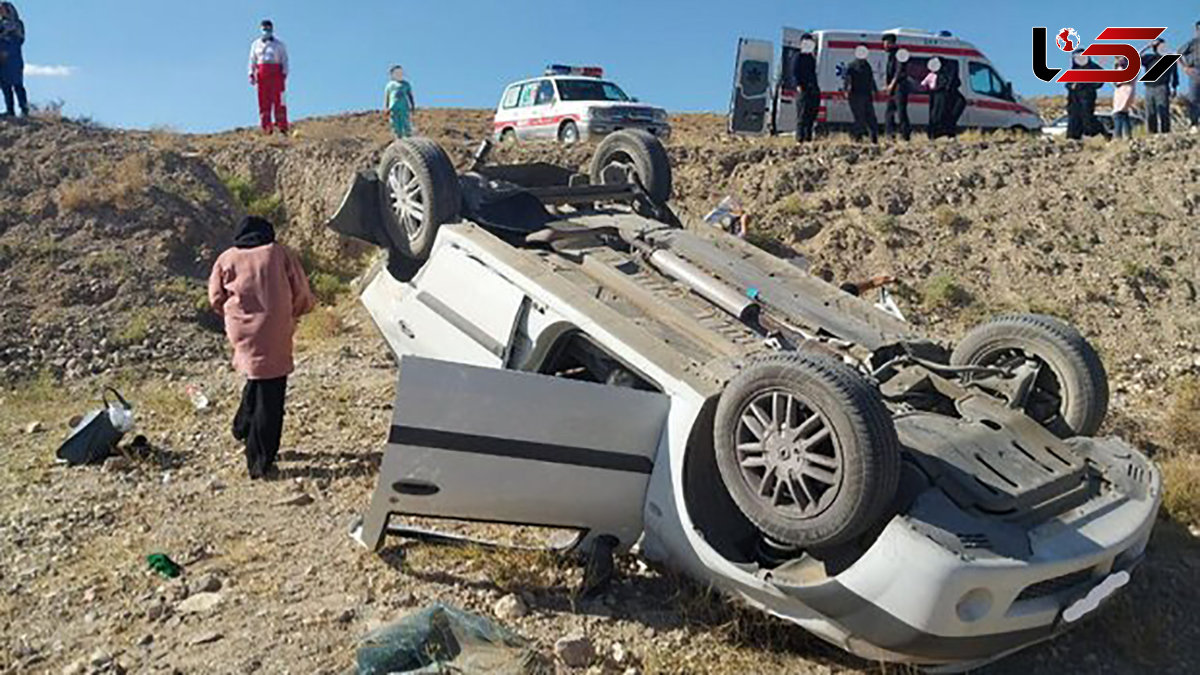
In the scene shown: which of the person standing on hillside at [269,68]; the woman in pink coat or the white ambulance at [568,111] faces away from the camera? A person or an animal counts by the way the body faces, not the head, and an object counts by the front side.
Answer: the woman in pink coat

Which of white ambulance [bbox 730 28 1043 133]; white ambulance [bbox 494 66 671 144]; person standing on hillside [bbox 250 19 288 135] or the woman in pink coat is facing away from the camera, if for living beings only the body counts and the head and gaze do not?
the woman in pink coat

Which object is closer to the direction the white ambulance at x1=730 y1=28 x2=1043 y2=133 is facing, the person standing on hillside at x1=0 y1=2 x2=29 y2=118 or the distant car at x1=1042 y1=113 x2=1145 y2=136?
the distant car

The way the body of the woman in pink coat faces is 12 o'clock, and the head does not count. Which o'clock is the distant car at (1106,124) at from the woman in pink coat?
The distant car is roughly at 2 o'clock from the woman in pink coat.

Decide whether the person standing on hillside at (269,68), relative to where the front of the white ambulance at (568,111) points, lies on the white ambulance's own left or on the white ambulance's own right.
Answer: on the white ambulance's own right

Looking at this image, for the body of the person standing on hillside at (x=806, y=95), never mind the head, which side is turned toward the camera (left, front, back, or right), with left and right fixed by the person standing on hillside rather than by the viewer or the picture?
front

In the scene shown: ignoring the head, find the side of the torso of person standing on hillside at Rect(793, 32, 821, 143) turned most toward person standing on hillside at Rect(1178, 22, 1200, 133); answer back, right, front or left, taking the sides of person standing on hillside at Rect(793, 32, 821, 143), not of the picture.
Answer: left

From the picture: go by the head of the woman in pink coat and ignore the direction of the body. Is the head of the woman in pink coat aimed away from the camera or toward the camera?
away from the camera

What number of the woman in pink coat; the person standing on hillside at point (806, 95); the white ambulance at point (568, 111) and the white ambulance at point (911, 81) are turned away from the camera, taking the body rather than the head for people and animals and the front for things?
1

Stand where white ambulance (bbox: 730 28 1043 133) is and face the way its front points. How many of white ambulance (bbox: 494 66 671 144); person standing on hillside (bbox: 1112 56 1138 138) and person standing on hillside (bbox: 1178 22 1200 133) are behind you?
1

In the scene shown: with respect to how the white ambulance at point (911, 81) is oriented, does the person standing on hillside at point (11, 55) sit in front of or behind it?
behind

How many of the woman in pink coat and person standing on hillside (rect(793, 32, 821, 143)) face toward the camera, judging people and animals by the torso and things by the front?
1

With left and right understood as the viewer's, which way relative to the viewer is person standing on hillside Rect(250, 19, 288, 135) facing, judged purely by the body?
facing the viewer

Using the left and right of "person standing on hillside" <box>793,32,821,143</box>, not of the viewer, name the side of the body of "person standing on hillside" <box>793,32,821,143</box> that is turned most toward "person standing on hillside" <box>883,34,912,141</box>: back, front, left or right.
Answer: left

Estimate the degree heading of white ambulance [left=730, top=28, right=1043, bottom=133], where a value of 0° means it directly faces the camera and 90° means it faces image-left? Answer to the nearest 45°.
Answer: approximately 270°

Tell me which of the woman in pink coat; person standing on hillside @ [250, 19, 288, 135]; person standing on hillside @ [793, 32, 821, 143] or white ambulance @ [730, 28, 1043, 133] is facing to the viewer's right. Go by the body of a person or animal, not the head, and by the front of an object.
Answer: the white ambulance

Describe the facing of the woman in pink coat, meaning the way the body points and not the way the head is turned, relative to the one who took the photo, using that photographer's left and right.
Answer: facing away from the viewer
